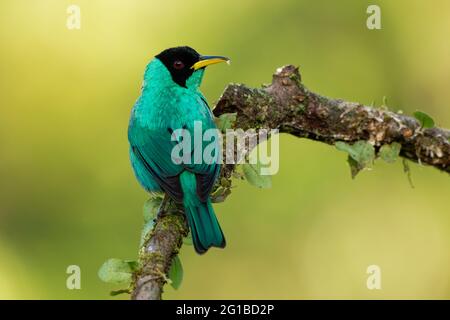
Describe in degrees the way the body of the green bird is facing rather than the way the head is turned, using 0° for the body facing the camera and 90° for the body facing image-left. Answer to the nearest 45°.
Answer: approximately 135°
